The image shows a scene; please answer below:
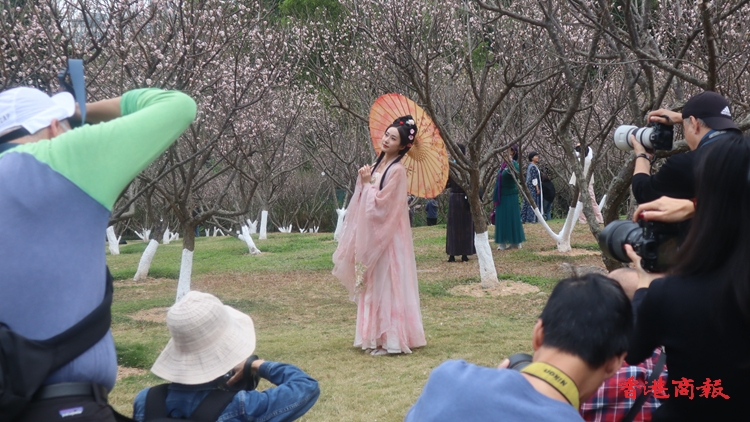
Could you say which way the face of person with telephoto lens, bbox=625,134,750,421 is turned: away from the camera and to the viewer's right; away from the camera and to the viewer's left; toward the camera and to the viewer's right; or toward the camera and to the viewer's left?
away from the camera and to the viewer's left

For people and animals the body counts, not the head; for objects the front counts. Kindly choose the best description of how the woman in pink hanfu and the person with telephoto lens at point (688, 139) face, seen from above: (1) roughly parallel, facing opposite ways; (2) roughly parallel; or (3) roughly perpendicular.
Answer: roughly perpendicular

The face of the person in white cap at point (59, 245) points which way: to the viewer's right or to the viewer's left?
to the viewer's right

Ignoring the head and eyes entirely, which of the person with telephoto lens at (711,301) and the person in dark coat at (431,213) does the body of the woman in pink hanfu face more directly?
the person with telephoto lens

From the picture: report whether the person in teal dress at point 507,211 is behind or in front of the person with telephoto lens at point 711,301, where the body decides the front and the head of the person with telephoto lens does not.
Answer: in front

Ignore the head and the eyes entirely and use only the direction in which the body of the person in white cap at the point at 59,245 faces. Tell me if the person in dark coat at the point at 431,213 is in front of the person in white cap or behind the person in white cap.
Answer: in front

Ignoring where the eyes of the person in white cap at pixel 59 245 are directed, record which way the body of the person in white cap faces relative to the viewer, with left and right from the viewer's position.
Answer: facing away from the viewer and to the right of the viewer

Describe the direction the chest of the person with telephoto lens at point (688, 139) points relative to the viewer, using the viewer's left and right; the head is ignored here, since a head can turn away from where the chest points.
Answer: facing to the left of the viewer

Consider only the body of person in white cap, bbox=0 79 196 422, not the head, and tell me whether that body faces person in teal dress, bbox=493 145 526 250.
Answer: yes

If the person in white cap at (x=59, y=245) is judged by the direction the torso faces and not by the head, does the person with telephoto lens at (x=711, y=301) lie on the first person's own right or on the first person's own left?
on the first person's own right

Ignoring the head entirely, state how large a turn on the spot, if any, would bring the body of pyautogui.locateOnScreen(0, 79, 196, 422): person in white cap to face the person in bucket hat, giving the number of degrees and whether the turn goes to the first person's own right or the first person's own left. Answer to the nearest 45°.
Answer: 0° — they already face them

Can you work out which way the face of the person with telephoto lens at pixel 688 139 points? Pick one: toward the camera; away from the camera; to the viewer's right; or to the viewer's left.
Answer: to the viewer's left

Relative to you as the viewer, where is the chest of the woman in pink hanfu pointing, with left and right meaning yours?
facing the viewer and to the left of the viewer
